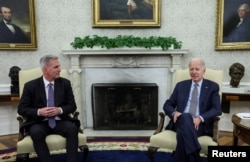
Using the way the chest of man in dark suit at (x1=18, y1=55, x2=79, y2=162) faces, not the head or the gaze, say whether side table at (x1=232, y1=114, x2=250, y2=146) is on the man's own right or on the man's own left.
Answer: on the man's own left

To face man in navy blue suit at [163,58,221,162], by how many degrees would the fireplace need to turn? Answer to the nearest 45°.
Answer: approximately 45° to its left

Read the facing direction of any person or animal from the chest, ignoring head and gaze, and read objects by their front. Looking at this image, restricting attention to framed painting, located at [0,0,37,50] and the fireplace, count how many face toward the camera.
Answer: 2

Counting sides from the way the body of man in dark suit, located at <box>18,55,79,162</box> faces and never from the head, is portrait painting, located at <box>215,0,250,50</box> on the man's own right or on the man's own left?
on the man's own left

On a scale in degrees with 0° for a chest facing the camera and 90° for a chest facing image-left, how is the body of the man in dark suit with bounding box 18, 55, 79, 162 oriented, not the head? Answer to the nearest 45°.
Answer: approximately 0°

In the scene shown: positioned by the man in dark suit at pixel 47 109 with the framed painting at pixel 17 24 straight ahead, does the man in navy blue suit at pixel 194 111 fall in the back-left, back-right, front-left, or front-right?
back-right

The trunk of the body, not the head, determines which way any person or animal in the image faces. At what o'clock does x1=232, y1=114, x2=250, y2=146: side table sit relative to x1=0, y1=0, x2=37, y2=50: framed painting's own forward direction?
The side table is roughly at 11 o'clock from the framed painting.

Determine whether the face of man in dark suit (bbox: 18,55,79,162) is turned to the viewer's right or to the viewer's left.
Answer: to the viewer's right

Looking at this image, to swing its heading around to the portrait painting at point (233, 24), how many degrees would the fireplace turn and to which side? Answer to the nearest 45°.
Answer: approximately 90° to its left
